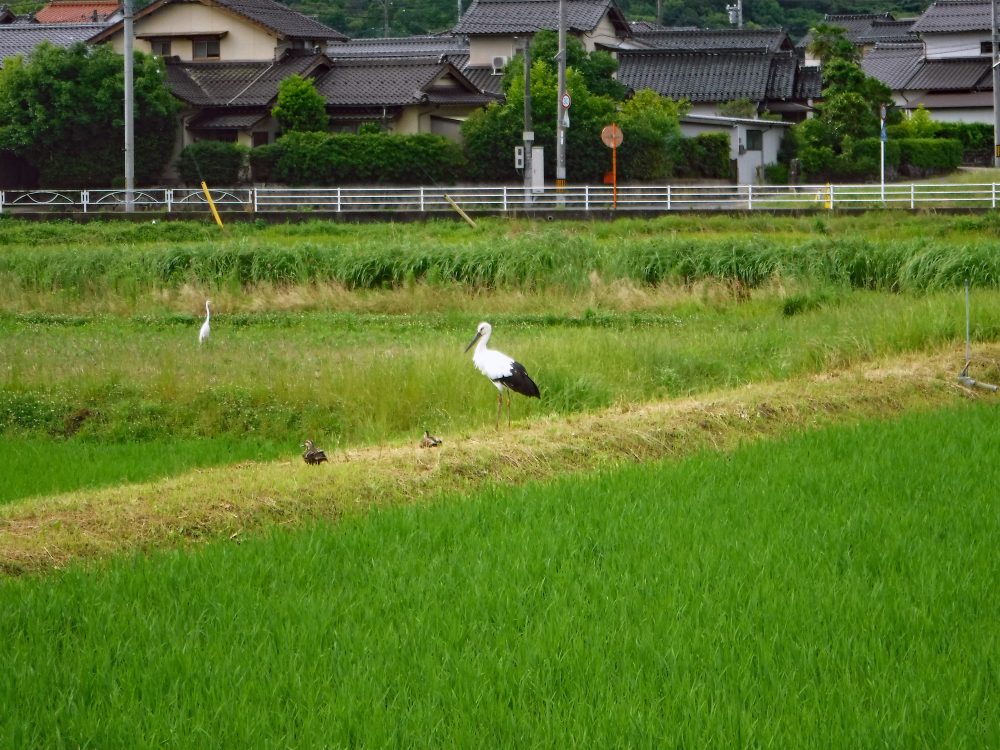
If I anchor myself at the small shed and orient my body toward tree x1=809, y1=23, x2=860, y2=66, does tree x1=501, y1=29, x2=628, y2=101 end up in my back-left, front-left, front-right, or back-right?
back-left

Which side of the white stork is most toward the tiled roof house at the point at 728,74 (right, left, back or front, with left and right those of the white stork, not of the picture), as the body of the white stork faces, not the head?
right

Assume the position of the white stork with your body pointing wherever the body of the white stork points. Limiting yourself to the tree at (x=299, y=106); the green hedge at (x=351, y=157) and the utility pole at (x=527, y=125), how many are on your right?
3

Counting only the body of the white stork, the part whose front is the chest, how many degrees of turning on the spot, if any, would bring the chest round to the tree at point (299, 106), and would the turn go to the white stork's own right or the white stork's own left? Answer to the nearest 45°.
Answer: approximately 90° to the white stork's own right

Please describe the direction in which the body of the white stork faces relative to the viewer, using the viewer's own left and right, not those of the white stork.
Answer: facing to the left of the viewer

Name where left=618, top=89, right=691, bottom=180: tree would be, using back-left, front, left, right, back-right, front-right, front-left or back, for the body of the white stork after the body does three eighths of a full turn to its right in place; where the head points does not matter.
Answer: front-left

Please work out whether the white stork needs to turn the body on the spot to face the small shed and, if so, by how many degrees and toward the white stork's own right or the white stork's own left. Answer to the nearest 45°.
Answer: approximately 90° to the white stork's own right

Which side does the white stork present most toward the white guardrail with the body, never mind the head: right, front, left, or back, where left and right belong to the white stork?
right

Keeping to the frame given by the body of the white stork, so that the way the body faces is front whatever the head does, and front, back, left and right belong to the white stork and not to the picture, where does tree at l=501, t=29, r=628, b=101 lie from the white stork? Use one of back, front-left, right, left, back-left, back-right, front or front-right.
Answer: right

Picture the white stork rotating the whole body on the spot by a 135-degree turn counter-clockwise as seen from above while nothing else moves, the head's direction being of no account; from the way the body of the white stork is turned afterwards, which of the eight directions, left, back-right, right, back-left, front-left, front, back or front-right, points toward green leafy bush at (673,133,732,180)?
back-left

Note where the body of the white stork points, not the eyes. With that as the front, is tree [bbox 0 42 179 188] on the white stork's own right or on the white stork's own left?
on the white stork's own right

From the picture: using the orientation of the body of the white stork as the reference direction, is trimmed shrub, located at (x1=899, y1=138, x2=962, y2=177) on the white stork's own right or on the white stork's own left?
on the white stork's own right
